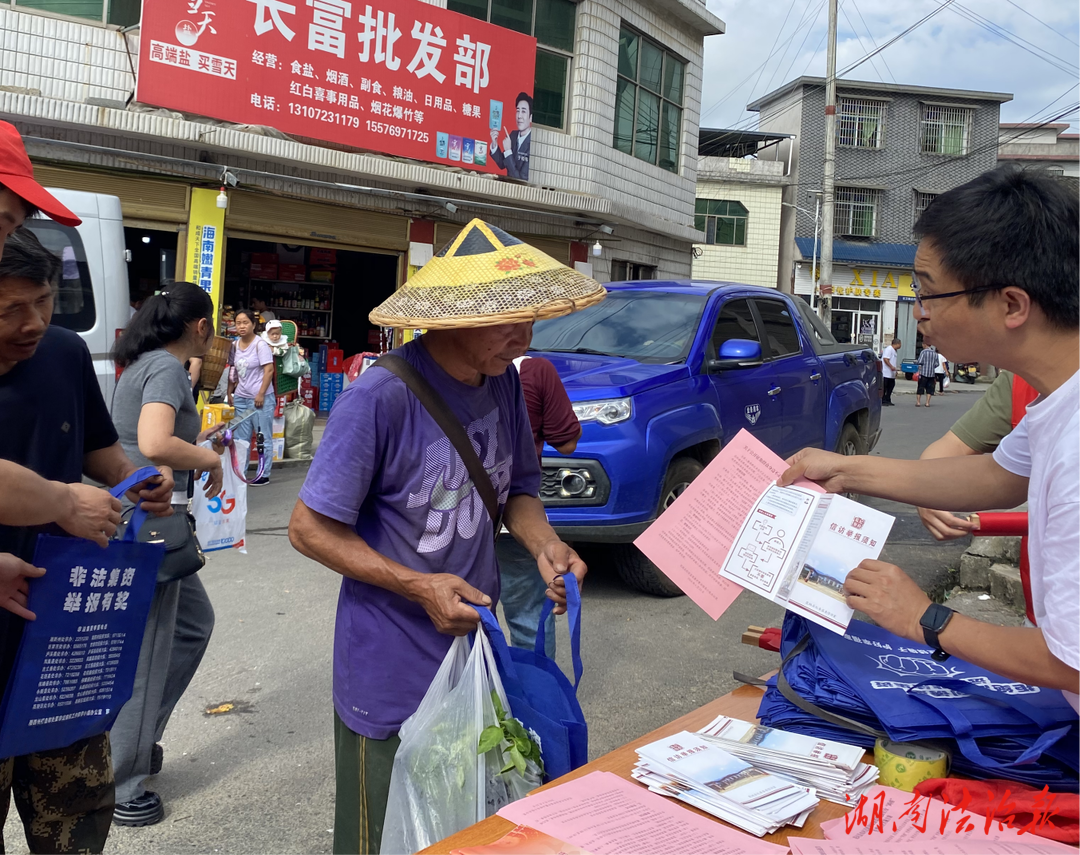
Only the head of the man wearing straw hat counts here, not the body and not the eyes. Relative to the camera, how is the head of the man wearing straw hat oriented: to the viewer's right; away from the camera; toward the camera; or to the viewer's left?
to the viewer's right

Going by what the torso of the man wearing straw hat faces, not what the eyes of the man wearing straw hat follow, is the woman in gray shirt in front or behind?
behind

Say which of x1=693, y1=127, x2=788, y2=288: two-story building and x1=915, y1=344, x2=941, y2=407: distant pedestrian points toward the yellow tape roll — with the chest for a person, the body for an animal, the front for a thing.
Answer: the two-story building

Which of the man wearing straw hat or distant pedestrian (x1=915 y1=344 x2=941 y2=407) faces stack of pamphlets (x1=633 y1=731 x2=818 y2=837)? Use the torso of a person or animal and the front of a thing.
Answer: the man wearing straw hat

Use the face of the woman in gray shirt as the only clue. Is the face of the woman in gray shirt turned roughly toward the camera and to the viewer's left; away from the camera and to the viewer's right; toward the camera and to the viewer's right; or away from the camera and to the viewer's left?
away from the camera and to the viewer's right

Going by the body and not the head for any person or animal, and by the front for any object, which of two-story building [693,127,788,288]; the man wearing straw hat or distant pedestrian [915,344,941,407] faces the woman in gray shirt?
the two-story building

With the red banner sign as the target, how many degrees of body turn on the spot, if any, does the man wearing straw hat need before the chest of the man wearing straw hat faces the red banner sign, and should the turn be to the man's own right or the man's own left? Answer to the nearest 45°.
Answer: approximately 135° to the man's own left

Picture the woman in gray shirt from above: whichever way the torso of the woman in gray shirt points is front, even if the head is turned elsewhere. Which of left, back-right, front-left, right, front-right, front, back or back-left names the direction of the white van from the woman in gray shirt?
left

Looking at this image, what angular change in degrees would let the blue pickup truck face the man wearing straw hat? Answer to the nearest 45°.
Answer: approximately 45° to its left

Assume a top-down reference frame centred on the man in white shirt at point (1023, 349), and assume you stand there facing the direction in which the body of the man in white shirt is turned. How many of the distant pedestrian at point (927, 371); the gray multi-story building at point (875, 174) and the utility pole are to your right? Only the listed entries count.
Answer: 3

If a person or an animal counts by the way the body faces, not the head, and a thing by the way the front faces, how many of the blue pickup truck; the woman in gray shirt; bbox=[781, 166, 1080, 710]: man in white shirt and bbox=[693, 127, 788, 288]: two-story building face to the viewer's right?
1

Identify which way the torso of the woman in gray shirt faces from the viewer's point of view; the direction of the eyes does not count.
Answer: to the viewer's right

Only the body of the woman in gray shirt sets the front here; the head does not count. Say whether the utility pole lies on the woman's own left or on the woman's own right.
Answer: on the woman's own left

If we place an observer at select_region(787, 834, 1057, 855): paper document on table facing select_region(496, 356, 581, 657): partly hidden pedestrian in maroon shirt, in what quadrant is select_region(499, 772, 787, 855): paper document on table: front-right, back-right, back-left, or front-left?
front-left

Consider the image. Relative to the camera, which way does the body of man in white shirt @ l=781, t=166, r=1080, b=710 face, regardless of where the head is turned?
to the viewer's left

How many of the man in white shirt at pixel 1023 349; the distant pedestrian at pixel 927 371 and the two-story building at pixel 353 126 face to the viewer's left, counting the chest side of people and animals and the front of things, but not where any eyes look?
1
